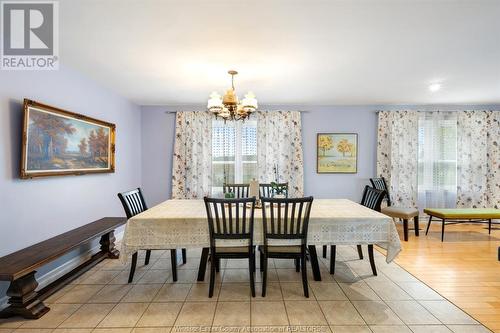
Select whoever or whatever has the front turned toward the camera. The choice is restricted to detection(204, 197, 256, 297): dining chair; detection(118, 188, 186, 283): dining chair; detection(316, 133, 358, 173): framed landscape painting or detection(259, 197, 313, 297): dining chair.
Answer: the framed landscape painting

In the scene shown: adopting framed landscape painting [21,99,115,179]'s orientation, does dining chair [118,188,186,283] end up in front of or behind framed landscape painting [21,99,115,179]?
in front

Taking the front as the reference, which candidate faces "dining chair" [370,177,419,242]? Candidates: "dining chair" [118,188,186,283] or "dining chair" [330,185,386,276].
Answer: "dining chair" [118,188,186,283]

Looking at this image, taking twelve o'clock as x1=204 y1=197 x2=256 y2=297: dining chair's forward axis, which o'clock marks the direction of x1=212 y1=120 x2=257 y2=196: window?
The window is roughly at 12 o'clock from the dining chair.

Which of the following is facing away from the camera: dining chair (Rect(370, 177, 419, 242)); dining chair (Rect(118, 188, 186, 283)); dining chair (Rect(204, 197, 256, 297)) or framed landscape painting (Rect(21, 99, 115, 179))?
dining chair (Rect(204, 197, 256, 297))

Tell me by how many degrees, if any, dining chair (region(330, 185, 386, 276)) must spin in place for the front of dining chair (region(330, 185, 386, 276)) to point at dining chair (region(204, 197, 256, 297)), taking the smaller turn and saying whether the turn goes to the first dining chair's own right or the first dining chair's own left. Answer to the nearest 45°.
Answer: approximately 45° to the first dining chair's own left

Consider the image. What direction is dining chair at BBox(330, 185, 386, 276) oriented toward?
to the viewer's left

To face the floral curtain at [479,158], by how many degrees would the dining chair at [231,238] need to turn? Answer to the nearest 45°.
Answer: approximately 45° to its right

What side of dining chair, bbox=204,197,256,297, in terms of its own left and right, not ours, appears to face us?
back

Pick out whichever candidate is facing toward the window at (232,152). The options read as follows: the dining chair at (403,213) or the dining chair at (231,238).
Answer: the dining chair at (231,238)

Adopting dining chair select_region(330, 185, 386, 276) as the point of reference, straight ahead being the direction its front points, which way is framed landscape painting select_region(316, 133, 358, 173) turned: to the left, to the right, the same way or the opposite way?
to the left

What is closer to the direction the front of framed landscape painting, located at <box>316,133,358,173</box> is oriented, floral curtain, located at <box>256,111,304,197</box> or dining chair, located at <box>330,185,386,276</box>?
the dining chair

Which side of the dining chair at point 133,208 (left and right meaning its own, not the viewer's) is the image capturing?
right

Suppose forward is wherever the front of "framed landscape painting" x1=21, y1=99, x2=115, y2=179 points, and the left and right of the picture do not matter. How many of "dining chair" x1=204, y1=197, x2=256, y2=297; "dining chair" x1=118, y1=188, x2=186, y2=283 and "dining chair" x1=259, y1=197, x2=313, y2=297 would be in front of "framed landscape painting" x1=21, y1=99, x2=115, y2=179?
3
